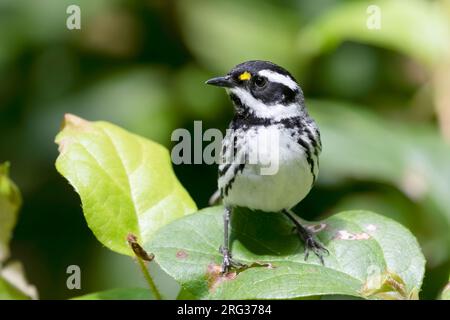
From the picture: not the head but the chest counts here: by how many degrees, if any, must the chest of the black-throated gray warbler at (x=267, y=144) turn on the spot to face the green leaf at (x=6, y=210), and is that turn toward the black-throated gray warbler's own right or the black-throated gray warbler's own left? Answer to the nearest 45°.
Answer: approximately 45° to the black-throated gray warbler's own right

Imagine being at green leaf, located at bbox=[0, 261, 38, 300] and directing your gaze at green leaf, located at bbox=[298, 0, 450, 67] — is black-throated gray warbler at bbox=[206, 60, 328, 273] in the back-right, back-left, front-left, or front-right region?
front-right

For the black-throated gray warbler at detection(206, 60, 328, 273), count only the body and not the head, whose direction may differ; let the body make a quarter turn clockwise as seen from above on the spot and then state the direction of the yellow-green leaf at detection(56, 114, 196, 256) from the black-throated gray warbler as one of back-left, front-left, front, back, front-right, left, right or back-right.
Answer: front-left

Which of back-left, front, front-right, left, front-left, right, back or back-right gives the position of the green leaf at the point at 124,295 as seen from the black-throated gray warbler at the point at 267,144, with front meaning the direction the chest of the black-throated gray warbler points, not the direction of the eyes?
front-right

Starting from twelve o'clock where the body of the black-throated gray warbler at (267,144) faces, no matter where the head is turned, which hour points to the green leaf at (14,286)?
The green leaf is roughly at 2 o'clock from the black-throated gray warbler.

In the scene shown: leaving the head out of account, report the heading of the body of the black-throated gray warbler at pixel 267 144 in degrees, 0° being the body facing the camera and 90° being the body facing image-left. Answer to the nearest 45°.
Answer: approximately 0°

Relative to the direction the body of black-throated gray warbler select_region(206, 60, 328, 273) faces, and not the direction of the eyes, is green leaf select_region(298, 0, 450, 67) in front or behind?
behind
